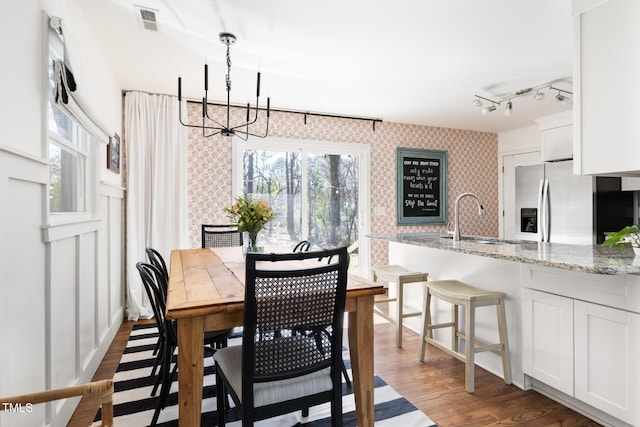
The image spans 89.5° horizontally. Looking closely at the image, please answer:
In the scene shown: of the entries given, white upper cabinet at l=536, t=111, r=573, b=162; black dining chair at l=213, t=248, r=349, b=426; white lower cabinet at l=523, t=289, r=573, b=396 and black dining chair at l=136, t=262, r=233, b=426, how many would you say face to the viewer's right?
1

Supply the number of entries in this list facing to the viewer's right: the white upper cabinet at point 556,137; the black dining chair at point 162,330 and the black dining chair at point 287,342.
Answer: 1

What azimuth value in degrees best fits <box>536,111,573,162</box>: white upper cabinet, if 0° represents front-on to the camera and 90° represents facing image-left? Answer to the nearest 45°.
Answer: approximately 45°

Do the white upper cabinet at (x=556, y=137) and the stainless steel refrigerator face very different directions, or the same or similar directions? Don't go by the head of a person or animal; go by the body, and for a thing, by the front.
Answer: same or similar directions

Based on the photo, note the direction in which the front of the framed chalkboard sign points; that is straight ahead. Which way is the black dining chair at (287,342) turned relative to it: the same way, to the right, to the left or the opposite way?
the opposite way

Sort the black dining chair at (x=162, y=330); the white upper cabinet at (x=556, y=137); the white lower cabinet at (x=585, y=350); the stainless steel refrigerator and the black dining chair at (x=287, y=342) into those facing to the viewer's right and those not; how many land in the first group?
1

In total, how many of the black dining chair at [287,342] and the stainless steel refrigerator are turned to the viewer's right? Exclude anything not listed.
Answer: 0

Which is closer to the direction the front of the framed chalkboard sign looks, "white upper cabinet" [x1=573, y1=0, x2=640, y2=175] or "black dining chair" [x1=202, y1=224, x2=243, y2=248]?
the white upper cabinet

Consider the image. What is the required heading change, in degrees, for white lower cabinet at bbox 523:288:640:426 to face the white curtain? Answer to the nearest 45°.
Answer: approximately 45° to its right

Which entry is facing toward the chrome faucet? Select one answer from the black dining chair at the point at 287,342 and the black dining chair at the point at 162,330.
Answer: the black dining chair at the point at 162,330

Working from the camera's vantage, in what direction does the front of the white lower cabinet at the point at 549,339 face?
facing the viewer and to the left of the viewer

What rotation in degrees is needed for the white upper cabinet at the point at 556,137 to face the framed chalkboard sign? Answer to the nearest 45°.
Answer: approximately 45° to its right

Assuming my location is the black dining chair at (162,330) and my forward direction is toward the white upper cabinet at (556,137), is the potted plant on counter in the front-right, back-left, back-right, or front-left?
front-right

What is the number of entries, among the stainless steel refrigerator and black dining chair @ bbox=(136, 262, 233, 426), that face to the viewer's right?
1

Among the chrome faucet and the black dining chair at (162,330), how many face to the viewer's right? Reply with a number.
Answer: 2
